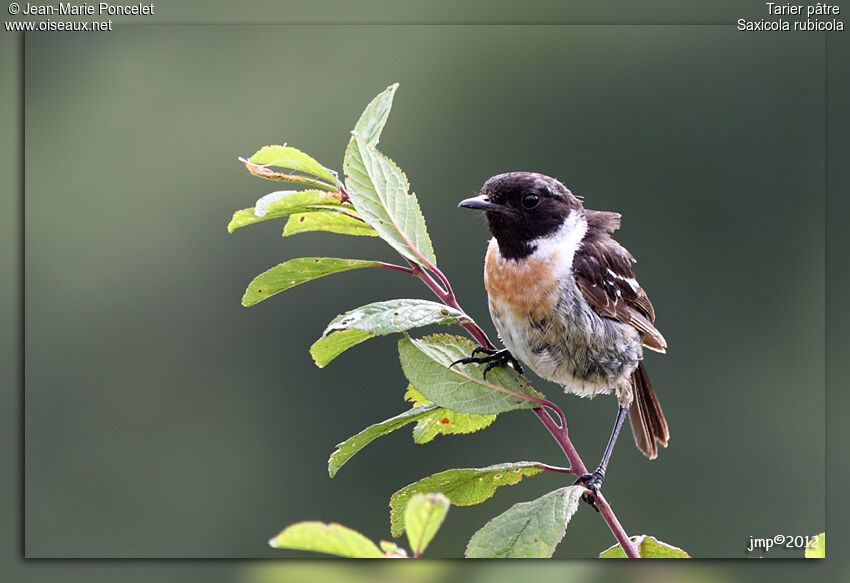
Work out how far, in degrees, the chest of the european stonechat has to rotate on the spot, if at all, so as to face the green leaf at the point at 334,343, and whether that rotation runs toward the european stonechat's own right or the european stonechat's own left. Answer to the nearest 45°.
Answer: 0° — it already faces it

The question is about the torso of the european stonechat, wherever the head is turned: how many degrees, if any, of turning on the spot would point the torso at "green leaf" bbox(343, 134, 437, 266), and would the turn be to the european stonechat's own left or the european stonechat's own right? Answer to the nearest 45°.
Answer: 0° — it already faces it

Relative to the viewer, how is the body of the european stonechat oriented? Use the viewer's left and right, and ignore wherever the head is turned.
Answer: facing the viewer and to the left of the viewer

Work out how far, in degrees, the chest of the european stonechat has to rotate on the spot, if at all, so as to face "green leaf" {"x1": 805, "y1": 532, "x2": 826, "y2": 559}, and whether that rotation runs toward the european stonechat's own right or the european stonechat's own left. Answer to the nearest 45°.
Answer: approximately 180°

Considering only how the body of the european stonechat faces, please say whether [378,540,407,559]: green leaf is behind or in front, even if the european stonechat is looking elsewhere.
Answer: in front

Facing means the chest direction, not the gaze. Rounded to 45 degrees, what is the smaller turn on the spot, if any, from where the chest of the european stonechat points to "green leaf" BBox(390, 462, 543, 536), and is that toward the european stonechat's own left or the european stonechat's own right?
approximately 45° to the european stonechat's own right
